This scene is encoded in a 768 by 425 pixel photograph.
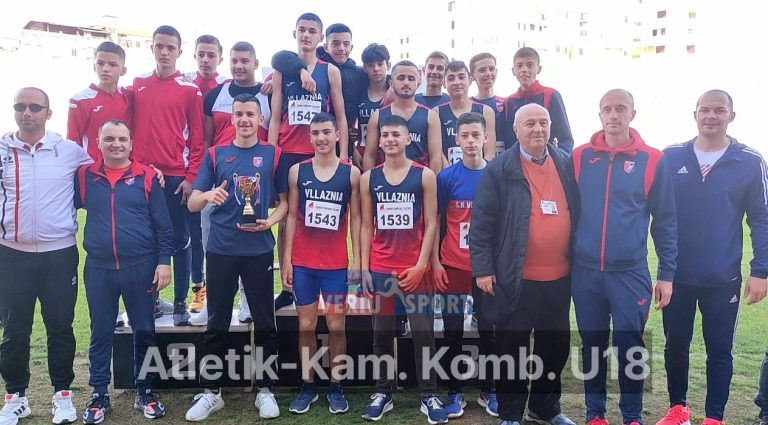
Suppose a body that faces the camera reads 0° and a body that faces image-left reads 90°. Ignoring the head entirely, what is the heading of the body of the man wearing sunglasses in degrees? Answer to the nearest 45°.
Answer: approximately 0°

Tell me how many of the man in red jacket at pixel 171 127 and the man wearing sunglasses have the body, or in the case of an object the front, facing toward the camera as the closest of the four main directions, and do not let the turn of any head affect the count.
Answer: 2

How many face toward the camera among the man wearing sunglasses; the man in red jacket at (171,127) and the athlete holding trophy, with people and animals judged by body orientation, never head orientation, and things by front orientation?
3

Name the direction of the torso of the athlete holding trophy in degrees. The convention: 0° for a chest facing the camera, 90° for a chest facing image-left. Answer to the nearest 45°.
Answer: approximately 0°

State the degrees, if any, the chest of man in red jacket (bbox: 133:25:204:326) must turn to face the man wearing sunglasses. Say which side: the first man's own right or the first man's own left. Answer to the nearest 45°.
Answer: approximately 45° to the first man's own right

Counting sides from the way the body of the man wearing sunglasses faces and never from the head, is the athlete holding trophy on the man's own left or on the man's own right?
on the man's own left

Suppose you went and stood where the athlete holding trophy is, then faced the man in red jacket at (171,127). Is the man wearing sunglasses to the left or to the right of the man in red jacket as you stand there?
left

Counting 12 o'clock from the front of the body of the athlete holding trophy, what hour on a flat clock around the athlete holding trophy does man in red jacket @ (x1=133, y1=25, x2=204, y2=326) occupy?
The man in red jacket is roughly at 5 o'clock from the athlete holding trophy.
